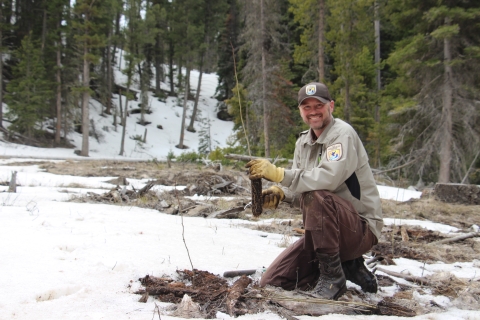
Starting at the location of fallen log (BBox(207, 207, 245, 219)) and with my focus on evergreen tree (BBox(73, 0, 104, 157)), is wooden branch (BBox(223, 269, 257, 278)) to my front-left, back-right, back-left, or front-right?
back-left

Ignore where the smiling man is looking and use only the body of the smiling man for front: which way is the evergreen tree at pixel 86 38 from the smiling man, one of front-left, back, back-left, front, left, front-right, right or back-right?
right

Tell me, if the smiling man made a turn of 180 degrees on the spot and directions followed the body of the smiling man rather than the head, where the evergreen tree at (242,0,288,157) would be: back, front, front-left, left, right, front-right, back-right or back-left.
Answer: front-left

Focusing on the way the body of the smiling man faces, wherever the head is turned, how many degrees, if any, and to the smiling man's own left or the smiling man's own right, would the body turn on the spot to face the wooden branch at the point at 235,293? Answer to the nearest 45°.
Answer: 0° — they already face it

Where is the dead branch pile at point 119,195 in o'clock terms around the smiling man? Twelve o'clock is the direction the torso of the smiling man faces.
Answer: The dead branch pile is roughly at 3 o'clock from the smiling man.

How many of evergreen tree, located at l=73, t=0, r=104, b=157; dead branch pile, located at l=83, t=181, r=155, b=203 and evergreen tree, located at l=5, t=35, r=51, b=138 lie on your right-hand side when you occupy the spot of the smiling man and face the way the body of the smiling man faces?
3

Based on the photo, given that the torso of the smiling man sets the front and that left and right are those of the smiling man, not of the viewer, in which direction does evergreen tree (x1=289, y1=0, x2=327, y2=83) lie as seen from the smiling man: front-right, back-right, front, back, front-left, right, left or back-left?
back-right

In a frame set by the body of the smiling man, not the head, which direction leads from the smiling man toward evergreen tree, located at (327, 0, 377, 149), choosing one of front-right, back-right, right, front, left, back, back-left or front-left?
back-right

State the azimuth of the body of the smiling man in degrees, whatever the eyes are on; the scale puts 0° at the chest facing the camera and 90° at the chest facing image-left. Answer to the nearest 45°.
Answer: approximately 45°
